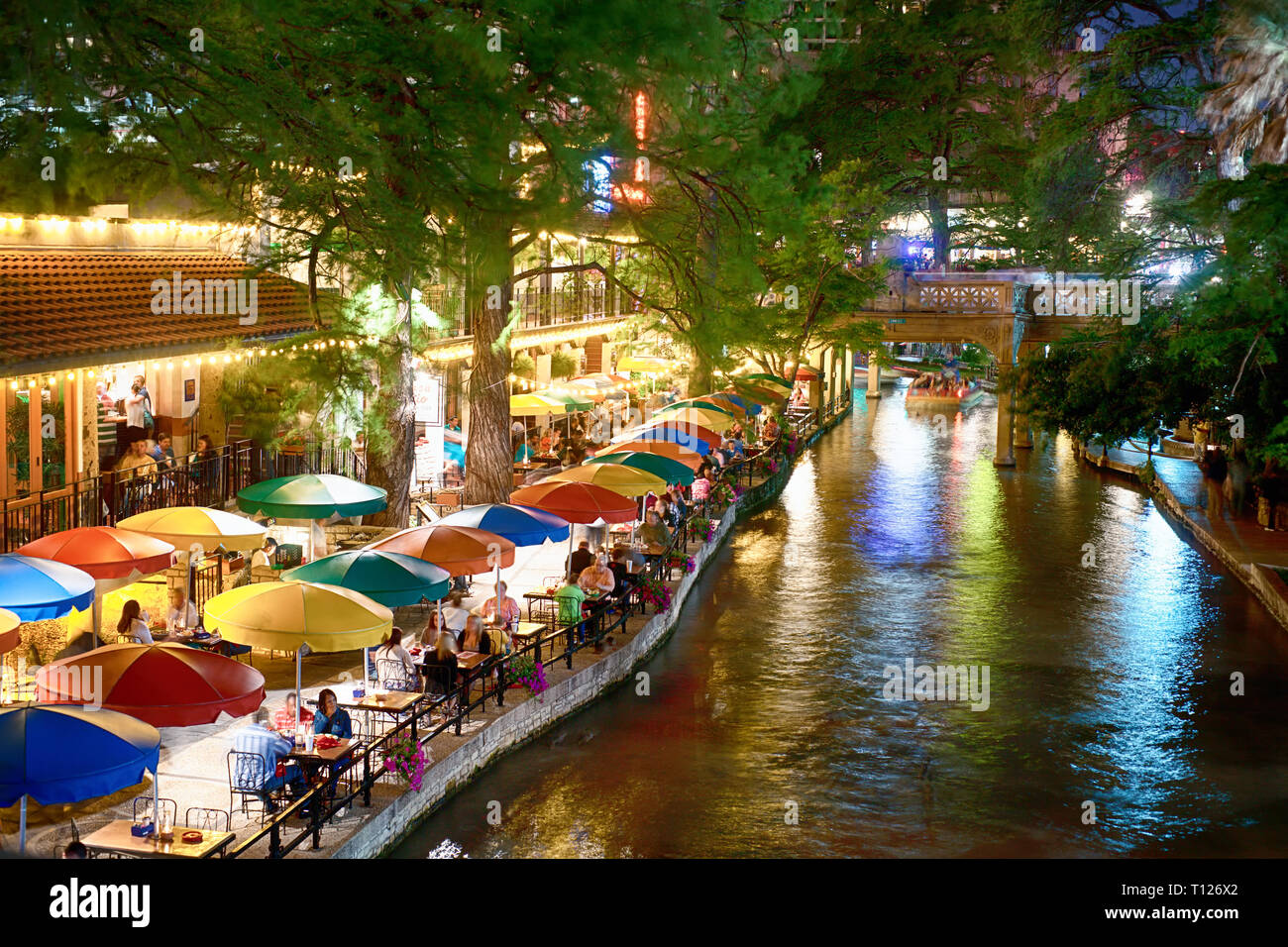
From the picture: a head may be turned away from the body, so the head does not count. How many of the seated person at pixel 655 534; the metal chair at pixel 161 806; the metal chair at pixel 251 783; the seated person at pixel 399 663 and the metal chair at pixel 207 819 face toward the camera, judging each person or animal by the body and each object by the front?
3

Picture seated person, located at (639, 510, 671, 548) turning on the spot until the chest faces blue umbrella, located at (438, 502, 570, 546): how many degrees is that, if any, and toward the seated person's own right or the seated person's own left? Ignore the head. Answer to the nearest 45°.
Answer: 0° — they already face it

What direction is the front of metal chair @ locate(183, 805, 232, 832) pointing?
toward the camera

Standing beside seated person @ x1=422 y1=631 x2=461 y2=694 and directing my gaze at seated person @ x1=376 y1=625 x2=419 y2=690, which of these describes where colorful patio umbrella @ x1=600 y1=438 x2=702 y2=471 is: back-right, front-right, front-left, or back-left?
back-right

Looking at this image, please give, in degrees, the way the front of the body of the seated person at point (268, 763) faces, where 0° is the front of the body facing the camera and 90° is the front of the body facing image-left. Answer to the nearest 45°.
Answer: approximately 225°

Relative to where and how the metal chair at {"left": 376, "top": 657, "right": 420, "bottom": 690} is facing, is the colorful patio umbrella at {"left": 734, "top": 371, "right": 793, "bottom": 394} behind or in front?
in front

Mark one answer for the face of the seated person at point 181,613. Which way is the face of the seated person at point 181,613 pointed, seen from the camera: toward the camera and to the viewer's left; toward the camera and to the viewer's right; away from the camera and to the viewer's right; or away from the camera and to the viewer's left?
toward the camera and to the viewer's left

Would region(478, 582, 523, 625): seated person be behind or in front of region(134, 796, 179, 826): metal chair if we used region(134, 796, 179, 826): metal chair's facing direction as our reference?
behind

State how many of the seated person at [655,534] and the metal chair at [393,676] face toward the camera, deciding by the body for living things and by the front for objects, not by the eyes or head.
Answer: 1
